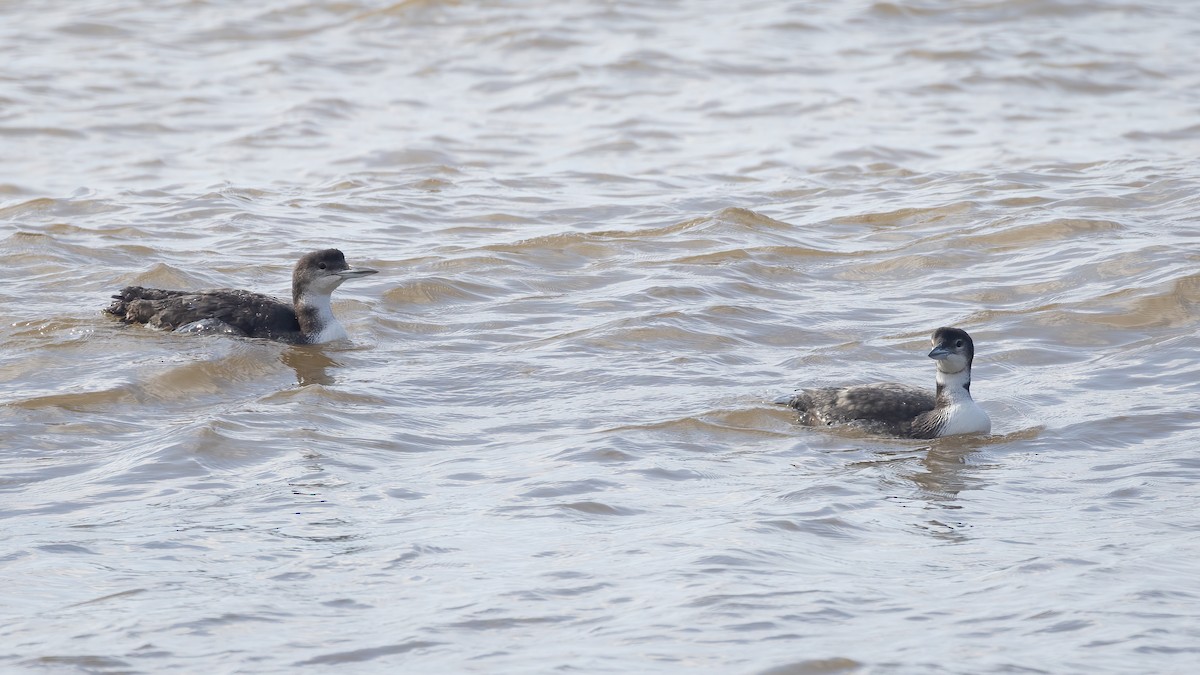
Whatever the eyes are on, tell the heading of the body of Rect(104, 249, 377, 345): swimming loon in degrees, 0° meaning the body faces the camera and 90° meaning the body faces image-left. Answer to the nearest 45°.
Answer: approximately 270°

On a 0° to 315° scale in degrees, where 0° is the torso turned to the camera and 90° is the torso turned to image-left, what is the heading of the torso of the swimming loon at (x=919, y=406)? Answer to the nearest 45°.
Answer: approximately 315°

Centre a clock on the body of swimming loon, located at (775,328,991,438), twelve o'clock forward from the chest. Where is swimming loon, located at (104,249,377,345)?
swimming loon, located at (104,249,377,345) is roughly at 5 o'clock from swimming loon, located at (775,328,991,438).

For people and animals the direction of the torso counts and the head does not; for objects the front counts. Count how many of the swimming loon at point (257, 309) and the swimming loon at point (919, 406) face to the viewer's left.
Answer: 0

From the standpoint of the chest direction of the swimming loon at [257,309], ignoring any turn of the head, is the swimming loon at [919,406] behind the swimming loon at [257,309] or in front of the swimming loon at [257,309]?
in front
